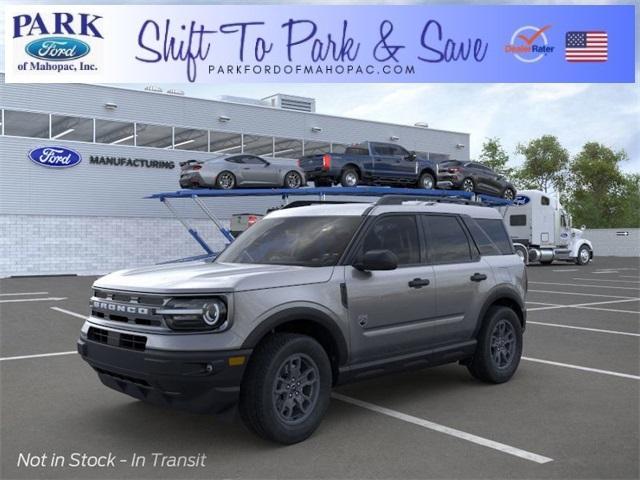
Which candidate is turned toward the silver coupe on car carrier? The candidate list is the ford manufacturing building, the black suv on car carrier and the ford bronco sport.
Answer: the ford manufacturing building

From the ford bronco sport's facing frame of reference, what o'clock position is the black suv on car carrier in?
The black suv on car carrier is roughly at 5 o'clock from the ford bronco sport.

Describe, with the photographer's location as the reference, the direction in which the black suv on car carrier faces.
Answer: facing away from the viewer and to the right of the viewer

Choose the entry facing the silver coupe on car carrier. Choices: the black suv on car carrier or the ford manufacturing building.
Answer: the ford manufacturing building

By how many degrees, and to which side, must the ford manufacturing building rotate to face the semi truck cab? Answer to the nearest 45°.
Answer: approximately 45° to its left

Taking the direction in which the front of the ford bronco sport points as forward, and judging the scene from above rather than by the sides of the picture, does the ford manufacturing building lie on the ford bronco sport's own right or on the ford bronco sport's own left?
on the ford bronco sport's own right

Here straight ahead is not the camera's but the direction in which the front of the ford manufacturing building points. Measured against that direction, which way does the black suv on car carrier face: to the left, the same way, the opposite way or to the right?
to the left

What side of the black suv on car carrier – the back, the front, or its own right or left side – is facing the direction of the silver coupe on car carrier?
back

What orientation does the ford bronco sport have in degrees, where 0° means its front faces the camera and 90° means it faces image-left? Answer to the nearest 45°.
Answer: approximately 45°

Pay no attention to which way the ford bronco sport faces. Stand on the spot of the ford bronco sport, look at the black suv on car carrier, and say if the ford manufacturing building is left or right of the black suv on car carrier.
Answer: left

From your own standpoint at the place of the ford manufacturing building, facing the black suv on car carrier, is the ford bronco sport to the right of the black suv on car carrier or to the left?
right

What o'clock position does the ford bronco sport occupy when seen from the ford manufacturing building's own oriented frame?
The ford bronco sport is roughly at 1 o'clock from the ford manufacturing building.

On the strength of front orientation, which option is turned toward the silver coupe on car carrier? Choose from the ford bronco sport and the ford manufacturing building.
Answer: the ford manufacturing building

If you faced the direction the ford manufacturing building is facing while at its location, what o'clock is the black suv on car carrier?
The black suv on car carrier is roughly at 11 o'clock from the ford manufacturing building.

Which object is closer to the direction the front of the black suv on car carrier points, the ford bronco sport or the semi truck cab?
the semi truck cab

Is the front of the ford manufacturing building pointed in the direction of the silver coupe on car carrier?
yes
